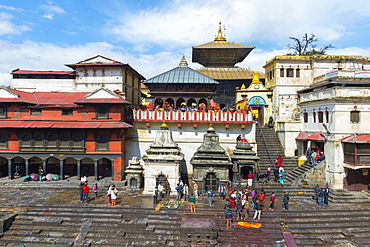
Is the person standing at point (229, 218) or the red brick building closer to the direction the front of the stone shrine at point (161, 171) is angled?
the person standing

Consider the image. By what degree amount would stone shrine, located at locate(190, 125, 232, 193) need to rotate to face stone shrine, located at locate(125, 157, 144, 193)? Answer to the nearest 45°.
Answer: approximately 90° to its right

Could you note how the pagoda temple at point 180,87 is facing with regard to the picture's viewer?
facing the viewer

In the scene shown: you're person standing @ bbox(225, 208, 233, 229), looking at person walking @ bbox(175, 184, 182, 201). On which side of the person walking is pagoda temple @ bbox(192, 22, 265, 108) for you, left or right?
right

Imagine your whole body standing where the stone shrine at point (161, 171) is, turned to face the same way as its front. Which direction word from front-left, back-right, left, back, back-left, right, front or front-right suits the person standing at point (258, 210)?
front-left

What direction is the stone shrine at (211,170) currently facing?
toward the camera

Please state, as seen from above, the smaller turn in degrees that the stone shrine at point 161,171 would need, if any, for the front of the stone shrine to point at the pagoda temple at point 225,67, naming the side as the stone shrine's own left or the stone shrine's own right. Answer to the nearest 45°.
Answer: approximately 135° to the stone shrine's own left

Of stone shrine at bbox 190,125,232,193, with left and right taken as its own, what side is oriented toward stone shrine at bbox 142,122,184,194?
right

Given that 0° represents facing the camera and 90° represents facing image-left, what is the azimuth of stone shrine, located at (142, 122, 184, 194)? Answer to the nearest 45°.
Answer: approximately 0°

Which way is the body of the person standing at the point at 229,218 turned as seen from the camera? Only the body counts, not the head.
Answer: away from the camera

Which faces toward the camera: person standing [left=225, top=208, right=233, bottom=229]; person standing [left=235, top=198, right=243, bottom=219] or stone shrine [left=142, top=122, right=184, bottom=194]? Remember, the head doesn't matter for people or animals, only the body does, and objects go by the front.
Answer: the stone shrine
